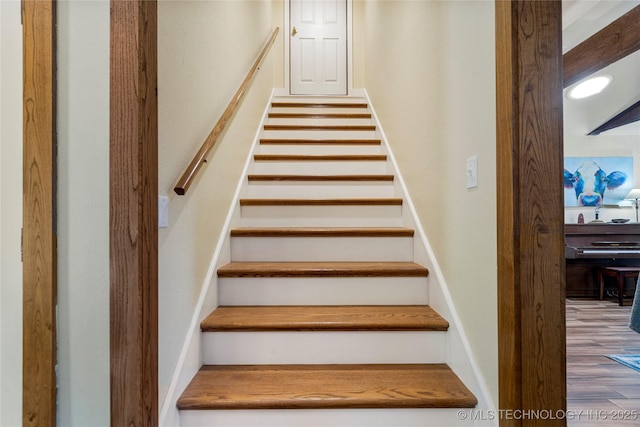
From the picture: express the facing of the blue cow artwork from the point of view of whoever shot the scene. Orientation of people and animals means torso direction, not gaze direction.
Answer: facing the viewer

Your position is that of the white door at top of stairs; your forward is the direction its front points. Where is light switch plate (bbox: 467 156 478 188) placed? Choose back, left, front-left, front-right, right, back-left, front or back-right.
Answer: front

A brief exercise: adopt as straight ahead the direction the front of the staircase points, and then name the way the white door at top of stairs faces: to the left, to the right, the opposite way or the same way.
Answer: the same way

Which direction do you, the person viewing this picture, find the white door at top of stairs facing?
facing the viewer

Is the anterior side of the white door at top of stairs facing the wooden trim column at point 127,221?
yes

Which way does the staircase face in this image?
toward the camera

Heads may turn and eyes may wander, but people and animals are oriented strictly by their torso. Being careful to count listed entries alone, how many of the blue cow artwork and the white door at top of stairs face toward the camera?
2

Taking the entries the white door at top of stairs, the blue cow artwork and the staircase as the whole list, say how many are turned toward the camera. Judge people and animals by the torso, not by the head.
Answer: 3

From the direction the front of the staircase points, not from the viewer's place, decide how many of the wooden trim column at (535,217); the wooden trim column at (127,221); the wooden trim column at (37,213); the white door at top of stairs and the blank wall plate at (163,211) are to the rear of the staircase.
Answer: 1

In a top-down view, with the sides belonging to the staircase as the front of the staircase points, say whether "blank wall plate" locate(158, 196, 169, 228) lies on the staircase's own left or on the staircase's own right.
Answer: on the staircase's own right

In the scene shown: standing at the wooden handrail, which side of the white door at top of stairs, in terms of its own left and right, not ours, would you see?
front

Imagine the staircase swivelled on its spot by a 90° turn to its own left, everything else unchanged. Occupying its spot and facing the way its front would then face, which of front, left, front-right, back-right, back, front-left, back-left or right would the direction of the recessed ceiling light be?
front-left

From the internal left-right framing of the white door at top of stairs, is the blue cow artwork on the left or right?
on its left

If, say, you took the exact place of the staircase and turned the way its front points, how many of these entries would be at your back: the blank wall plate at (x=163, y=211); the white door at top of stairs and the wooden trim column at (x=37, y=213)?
1

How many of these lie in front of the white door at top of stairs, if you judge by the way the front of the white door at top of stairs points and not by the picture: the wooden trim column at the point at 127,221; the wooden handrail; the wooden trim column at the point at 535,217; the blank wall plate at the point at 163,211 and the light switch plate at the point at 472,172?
5
